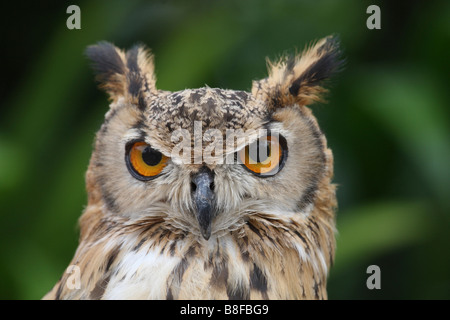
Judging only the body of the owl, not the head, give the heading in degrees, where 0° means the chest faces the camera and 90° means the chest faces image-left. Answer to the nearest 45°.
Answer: approximately 0°
